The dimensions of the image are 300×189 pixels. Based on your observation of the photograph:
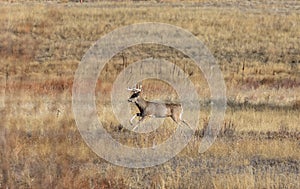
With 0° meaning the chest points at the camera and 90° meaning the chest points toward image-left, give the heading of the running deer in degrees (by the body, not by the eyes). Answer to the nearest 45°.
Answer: approximately 90°
